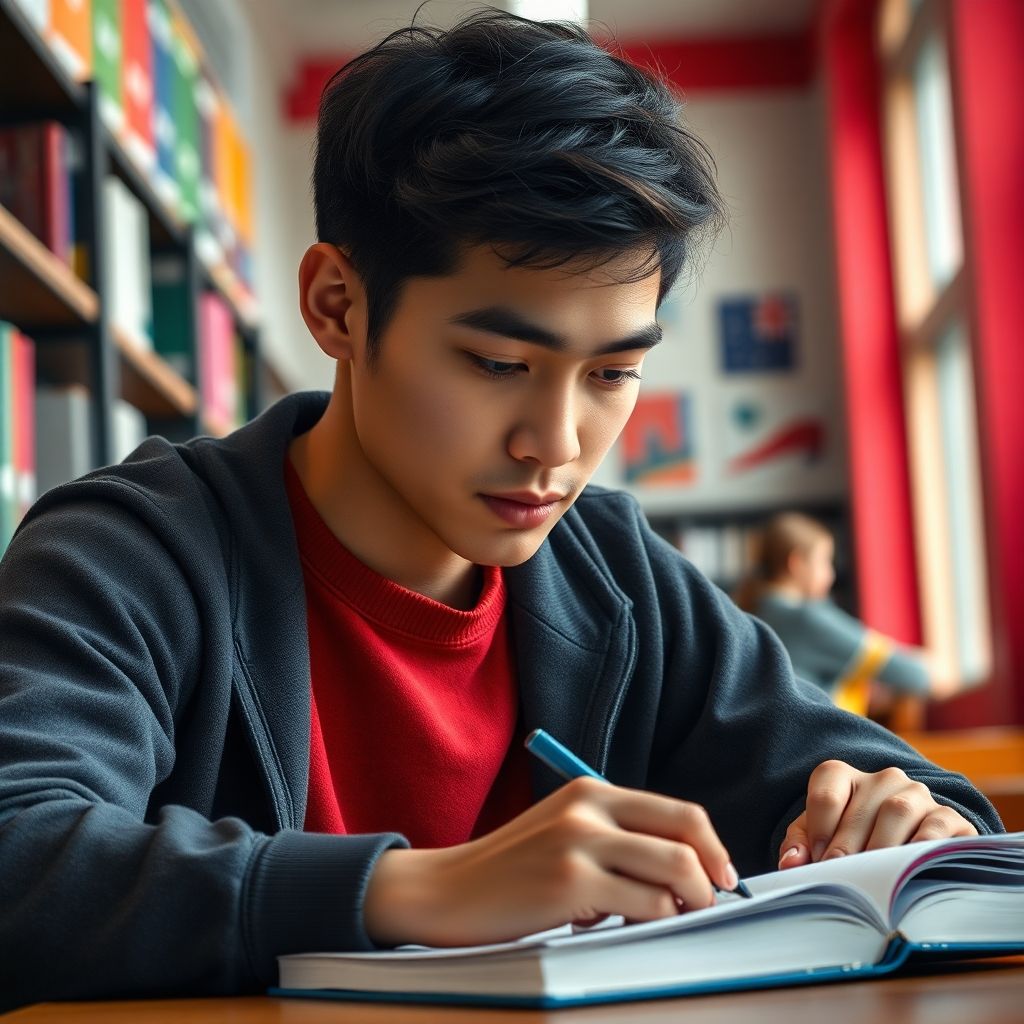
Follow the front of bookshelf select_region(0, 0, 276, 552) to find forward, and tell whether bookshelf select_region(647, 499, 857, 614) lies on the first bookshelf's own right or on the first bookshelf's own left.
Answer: on the first bookshelf's own left

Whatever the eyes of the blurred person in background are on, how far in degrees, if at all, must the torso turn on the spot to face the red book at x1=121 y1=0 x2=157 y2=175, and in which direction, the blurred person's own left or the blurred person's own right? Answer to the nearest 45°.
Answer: approximately 135° to the blurred person's own right

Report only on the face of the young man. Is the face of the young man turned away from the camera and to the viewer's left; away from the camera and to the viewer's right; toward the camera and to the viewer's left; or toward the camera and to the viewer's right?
toward the camera and to the viewer's right

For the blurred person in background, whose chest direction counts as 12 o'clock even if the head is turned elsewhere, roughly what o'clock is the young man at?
The young man is roughly at 3 o'clock from the blurred person in background.

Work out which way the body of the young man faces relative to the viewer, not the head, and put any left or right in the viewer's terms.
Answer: facing the viewer and to the right of the viewer

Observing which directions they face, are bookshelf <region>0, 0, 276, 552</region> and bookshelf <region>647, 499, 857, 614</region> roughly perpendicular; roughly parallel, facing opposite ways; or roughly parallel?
roughly perpendicular

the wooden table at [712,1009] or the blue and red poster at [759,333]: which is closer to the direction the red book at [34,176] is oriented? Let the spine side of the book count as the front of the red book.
the wooden table

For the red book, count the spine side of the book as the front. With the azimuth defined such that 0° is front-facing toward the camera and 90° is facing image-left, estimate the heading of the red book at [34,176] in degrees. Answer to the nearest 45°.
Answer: approximately 315°

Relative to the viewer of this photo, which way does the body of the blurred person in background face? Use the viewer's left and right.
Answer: facing to the right of the viewer

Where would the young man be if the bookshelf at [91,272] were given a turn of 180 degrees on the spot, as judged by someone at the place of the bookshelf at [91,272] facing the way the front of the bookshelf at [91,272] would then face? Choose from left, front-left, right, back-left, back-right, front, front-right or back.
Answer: back-left

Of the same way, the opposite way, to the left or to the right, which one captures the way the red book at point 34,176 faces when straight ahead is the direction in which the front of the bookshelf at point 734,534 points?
to the left

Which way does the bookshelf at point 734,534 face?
toward the camera

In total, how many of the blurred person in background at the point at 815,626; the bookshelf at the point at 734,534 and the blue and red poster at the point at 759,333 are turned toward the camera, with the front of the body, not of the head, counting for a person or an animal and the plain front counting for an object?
2

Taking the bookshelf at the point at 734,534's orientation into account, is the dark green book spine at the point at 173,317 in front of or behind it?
in front

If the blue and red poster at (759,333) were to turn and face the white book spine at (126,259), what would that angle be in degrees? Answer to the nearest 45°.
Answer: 0° — it already faces it
